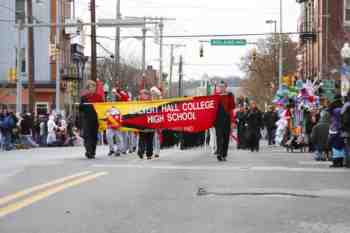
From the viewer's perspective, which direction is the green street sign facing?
toward the camera

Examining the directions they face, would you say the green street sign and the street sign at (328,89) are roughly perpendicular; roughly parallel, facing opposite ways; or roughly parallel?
roughly parallel

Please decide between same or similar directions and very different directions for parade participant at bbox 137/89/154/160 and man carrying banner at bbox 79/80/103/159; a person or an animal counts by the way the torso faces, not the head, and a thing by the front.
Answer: same or similar directions

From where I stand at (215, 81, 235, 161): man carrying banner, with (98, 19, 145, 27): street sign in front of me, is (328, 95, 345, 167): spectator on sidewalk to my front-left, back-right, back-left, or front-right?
back-right

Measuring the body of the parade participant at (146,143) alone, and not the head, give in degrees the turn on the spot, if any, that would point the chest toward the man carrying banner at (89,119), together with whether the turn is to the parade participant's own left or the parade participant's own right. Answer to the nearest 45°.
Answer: approximately 90° to the parade participant's own right

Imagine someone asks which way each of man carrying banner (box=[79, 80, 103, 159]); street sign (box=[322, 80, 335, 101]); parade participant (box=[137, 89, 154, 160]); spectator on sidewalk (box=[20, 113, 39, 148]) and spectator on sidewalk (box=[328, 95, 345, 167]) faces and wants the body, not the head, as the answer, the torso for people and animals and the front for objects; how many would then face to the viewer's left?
1

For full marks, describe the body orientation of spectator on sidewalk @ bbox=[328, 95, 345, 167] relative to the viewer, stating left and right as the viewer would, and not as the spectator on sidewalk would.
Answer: facing to the left of the viewer

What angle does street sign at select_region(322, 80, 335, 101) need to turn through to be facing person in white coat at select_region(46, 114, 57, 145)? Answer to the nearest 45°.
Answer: approximately 90° to its right

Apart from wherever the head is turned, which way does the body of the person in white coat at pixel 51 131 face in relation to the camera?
to the viewer's right

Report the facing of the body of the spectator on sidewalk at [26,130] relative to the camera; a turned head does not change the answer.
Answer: to the viewer's right

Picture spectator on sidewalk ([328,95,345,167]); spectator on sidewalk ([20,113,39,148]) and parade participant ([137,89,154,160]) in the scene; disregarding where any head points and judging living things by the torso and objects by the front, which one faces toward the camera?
the parade participant

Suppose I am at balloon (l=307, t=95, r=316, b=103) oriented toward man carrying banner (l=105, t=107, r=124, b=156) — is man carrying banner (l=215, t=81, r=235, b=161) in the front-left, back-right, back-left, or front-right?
front-left

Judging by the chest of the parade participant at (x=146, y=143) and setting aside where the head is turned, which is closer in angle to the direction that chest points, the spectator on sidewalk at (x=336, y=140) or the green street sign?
the spectator on sidewalk

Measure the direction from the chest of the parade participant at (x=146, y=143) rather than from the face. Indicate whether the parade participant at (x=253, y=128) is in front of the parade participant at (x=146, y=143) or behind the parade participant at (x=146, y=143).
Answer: behind

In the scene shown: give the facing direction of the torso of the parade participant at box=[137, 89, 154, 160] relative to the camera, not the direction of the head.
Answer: toward the camera
